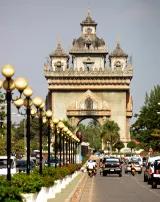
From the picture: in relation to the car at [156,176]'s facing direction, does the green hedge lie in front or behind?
behind

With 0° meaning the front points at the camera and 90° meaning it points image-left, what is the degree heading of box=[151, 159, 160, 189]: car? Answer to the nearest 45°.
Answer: approximately 180°
